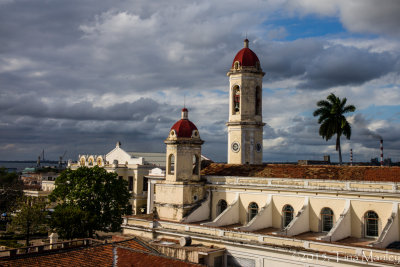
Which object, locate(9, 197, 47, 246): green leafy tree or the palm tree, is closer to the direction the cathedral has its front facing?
the green leafy tree

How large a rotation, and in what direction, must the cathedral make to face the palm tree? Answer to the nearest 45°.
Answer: approximately 90° to its right

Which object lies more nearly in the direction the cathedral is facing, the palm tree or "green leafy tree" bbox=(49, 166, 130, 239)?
the green leafy tree

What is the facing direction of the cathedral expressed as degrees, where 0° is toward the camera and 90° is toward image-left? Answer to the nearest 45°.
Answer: approximately 135°
